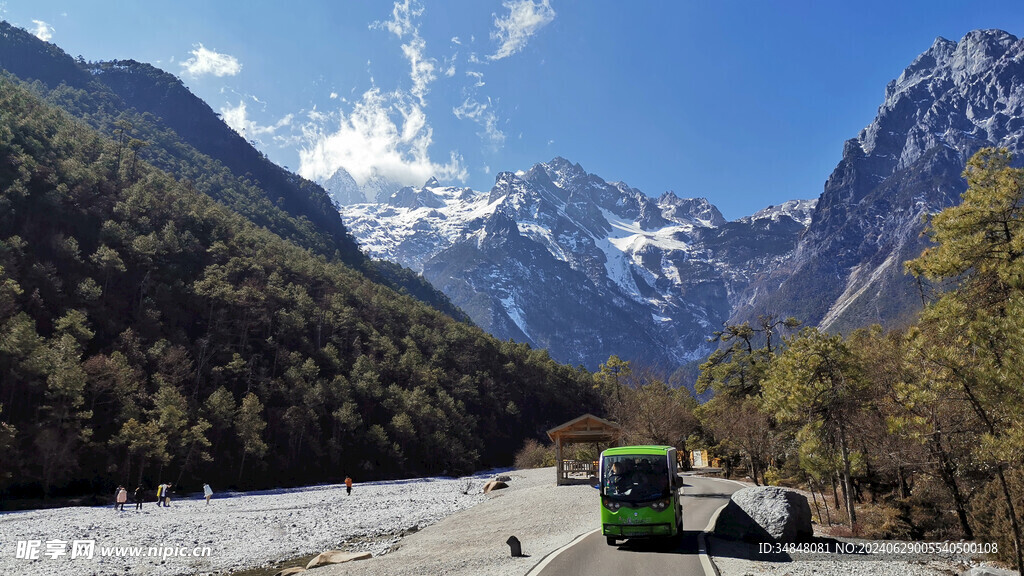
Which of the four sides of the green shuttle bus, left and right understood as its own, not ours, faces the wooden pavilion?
back

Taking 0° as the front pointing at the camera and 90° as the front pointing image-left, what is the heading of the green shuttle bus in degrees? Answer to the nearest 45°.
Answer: approximately 0°

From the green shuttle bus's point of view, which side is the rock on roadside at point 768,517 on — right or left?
on its left
